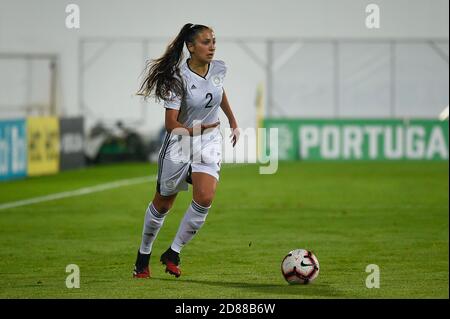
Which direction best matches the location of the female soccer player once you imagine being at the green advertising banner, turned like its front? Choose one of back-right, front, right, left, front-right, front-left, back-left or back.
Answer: front

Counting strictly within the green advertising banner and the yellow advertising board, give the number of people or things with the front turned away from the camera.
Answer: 0

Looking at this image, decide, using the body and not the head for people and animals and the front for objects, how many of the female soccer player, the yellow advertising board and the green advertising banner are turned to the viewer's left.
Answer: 0

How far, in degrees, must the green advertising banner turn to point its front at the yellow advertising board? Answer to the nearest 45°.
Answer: approximately 45° to its right

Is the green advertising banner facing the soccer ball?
yes

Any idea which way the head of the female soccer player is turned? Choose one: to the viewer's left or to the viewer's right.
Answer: to the viewer's right

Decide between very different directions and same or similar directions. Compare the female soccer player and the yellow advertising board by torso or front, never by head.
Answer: same or similar directions

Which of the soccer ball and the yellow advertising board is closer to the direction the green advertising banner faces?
the soccer ball

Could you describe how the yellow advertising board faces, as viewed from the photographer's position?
facing the viewer and to the right of the viewer

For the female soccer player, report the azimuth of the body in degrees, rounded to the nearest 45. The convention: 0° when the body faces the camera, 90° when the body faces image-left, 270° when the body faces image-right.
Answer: approximately 315°

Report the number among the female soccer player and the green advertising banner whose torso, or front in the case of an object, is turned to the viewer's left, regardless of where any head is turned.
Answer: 0

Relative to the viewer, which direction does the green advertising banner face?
toward the camera
